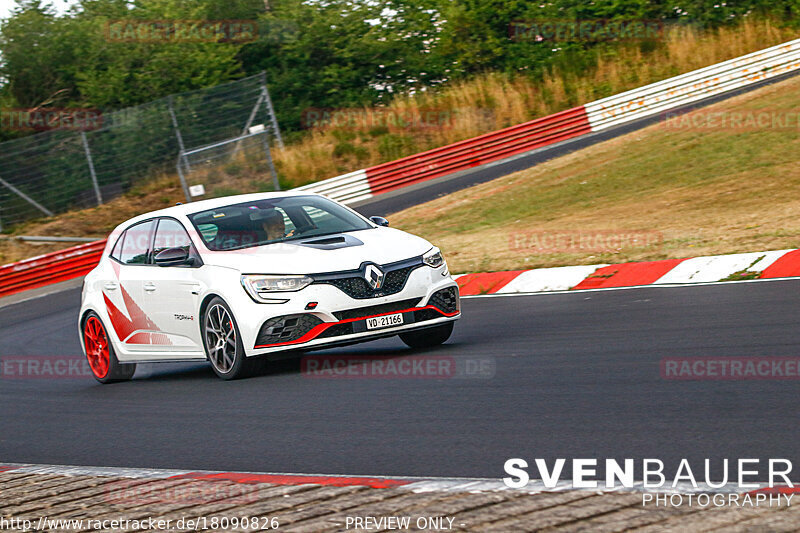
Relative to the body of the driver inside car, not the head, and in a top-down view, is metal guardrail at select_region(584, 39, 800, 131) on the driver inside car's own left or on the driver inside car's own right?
on the driver inside car's own left

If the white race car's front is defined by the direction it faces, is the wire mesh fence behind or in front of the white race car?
behind

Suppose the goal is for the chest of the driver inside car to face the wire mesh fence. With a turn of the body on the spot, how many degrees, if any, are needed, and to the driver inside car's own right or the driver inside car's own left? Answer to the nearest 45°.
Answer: approximately 135° to the driver inside car's own left

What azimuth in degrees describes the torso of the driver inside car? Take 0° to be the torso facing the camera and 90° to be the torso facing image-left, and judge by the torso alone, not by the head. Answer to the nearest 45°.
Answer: approximately 315°

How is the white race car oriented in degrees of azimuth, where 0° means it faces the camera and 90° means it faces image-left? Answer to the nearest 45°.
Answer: approximately 315°

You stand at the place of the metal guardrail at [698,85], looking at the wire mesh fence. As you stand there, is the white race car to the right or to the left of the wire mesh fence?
left

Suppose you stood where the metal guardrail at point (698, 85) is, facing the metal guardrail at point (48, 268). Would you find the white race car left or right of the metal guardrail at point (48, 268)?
left

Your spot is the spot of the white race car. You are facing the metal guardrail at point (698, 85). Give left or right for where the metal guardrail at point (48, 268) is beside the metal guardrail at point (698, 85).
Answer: left
